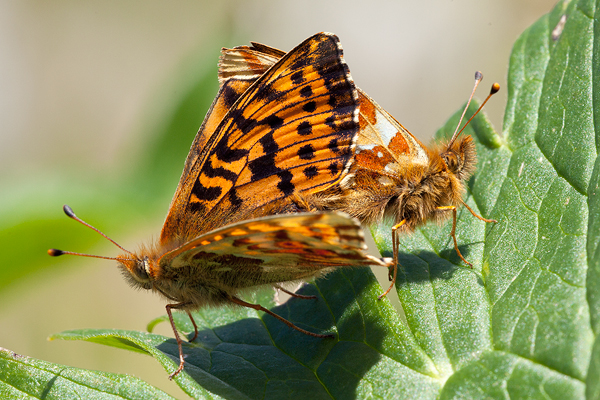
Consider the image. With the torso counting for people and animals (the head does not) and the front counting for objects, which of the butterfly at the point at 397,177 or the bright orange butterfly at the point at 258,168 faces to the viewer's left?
the bright orange butterfly

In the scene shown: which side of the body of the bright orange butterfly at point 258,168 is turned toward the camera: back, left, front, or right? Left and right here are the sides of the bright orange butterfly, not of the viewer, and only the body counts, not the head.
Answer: left

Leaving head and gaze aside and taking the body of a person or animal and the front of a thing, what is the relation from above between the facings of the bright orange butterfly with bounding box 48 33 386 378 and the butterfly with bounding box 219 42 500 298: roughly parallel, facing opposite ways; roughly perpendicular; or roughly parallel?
roughly parallel, facing opposite ways

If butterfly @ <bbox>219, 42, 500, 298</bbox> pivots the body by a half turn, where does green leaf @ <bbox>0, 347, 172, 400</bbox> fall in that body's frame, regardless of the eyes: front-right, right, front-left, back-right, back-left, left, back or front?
front-left

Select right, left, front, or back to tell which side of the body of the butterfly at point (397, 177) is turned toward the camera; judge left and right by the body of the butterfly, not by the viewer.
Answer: right

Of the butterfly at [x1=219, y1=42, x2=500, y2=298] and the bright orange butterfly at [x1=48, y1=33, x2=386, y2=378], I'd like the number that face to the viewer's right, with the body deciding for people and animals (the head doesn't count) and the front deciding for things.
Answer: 1

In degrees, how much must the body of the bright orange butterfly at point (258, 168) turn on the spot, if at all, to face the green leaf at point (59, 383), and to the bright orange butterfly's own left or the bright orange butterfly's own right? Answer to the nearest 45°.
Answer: approximately 45° to the bright orange butterfly's own left
